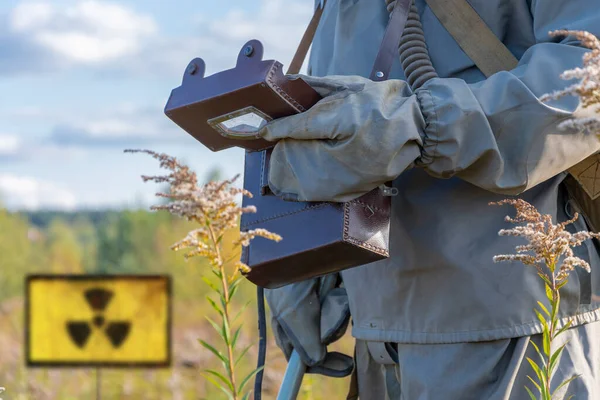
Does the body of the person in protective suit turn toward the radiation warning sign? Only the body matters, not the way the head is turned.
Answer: no

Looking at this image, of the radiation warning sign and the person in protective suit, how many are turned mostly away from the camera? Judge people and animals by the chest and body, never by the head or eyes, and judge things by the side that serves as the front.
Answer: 0

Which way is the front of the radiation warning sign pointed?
toward the camera

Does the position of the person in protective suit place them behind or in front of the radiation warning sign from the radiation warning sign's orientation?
in front

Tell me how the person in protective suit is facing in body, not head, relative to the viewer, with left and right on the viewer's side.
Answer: facing the viewer and to the left of the viewer
